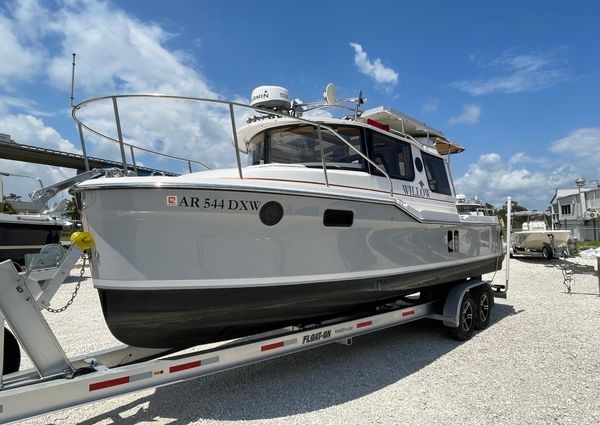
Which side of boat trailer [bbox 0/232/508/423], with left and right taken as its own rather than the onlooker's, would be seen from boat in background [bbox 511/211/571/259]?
back

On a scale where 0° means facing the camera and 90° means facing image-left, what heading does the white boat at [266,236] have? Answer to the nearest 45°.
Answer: approximately 45°

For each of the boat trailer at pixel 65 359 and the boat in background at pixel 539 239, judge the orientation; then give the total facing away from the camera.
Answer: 0

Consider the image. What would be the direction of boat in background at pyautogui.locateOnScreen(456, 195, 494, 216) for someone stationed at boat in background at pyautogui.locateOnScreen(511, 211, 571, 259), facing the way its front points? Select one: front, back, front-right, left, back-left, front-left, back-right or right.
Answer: front-right

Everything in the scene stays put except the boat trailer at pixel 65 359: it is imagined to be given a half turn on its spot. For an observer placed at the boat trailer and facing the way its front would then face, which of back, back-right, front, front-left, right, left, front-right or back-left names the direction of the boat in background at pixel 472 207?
front

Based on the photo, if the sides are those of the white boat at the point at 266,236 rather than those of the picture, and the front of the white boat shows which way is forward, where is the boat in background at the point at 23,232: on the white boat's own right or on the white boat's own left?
on the white boat's own right

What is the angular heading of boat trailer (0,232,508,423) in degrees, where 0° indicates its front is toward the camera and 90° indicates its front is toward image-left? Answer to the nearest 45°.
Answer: approximately 45°

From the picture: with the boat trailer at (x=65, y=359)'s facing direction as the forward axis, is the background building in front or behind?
behind

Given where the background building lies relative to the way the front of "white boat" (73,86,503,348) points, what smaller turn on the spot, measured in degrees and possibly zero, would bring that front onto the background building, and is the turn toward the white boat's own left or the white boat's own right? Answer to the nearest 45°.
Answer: approximately 180°
